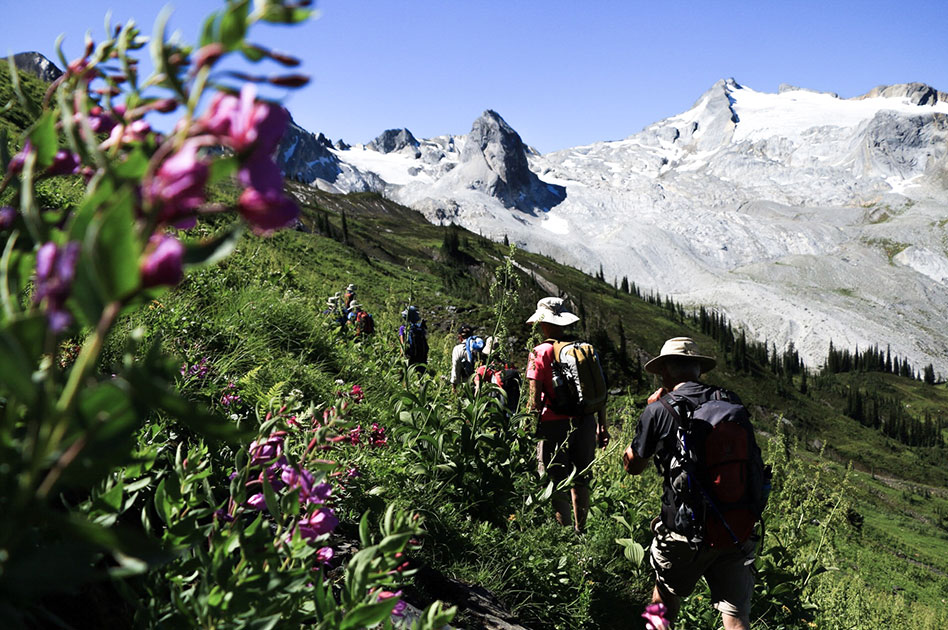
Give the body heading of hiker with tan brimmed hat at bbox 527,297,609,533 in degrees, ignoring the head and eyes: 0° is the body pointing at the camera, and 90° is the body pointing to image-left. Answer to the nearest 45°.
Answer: approximately 135°

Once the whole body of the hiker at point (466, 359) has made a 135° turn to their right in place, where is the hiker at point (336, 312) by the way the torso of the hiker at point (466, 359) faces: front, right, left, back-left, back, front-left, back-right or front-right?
back-left

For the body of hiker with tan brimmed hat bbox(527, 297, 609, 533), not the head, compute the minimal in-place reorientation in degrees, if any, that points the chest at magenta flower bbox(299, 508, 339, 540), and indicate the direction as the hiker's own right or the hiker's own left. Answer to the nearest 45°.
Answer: approximately 135° to the hiker's own left

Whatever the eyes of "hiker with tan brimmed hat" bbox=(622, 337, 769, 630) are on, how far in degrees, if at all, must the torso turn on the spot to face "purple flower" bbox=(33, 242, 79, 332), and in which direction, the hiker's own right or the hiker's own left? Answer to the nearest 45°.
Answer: approximately 135° to the hiker's own left

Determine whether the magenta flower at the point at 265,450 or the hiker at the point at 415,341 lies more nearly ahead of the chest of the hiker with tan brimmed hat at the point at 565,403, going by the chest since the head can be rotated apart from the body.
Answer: the hiker

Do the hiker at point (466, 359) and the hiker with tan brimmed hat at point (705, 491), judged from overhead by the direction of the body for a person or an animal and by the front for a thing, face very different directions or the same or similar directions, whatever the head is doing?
same or similar directions

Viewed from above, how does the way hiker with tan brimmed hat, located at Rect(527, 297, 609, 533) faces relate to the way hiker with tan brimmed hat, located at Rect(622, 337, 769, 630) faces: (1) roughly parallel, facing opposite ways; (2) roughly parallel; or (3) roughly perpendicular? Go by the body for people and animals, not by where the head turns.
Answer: roughly parallel

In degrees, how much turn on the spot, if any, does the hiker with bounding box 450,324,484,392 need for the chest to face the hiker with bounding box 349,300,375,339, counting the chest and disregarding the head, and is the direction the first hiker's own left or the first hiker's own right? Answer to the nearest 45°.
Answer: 0° — they already face them

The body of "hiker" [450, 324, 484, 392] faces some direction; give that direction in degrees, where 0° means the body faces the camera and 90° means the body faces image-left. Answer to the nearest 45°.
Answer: approximately 135°

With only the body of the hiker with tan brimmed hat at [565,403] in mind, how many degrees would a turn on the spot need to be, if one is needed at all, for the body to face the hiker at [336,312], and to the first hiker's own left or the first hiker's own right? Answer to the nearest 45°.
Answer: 0° — they already face them

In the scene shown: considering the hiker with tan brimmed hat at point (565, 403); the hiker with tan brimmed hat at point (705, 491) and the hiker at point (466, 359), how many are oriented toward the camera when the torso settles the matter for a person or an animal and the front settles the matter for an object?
0

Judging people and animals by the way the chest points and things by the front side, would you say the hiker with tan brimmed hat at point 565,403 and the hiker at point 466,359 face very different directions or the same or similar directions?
same or similar directions

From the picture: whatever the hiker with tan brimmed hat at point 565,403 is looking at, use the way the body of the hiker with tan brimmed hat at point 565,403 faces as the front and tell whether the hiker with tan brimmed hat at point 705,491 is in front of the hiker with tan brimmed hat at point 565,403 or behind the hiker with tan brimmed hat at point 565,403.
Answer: behind

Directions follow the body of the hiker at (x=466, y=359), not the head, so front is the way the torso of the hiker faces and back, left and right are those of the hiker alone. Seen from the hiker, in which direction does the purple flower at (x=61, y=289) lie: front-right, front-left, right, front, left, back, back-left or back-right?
back-left

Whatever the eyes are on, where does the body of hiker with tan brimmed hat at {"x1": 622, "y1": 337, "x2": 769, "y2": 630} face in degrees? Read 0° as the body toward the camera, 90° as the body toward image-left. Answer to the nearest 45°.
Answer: approximately 135°
